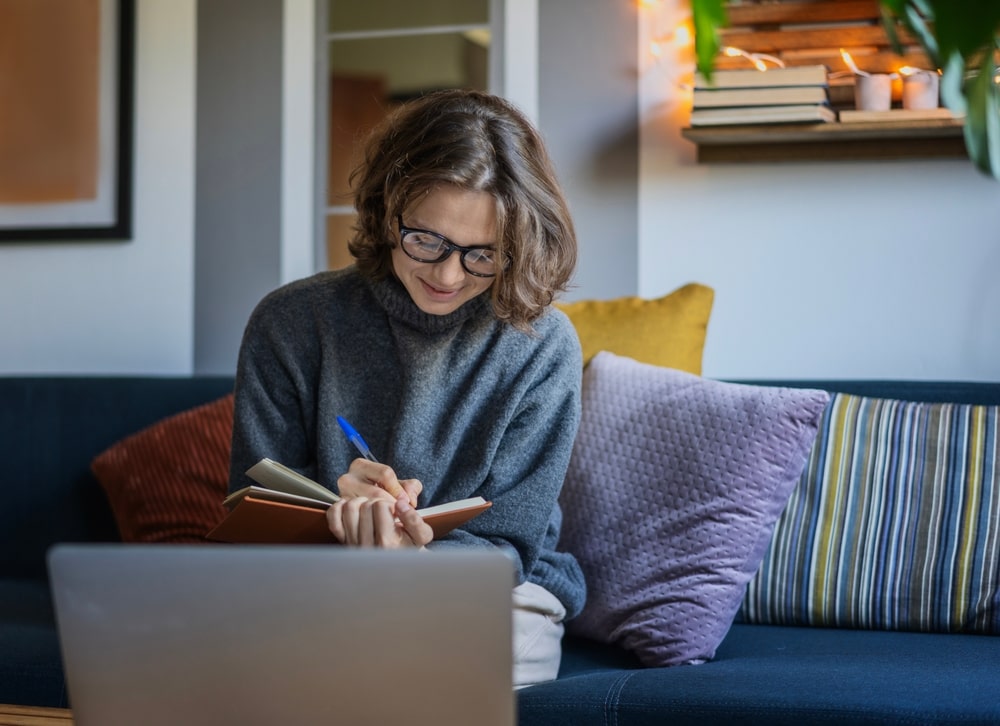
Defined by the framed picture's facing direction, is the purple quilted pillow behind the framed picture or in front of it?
in front

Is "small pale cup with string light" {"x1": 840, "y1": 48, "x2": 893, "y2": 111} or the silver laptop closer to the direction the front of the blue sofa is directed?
the silver laptop

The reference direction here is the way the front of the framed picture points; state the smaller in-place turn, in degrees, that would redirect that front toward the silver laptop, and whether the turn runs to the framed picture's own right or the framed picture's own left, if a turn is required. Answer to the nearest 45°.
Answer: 0° — it already faces it

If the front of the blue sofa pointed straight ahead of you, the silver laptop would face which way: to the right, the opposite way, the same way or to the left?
the opposite way

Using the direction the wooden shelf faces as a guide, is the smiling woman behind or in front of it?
in front

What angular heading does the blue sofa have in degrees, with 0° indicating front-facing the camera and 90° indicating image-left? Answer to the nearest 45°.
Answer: approximately 0°

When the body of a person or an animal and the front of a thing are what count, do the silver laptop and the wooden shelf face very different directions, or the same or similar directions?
very different directions

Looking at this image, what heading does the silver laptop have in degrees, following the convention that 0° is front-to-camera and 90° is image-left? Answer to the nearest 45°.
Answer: approximately 180°

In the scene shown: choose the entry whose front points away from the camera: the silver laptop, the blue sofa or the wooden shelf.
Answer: the silver laptop
